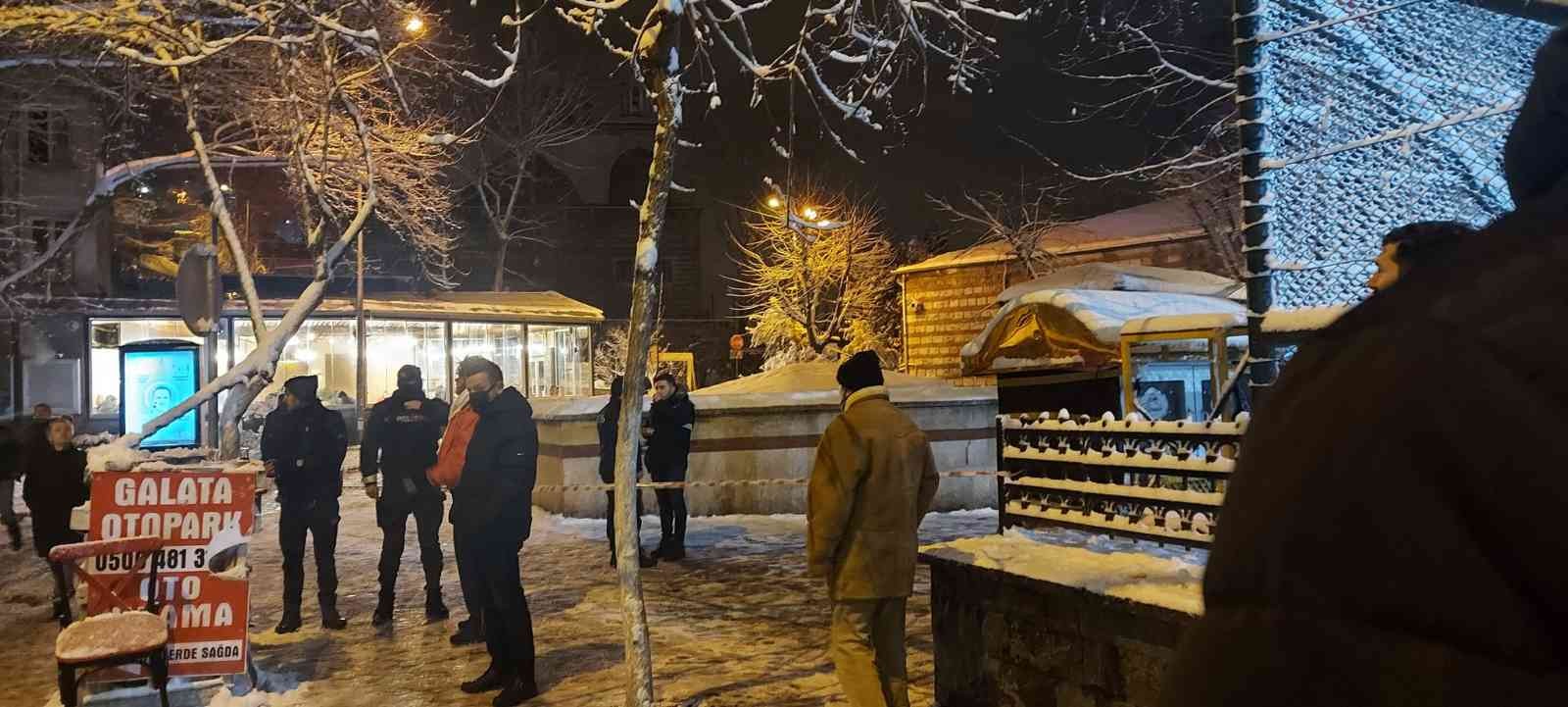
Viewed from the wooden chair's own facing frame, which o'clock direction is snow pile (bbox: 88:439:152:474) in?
The snow pile is roughly at 6 o'clock from the wooden chair.

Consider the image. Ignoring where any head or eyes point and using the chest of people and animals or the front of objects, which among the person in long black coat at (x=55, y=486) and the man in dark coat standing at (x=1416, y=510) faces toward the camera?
the person in long black coat

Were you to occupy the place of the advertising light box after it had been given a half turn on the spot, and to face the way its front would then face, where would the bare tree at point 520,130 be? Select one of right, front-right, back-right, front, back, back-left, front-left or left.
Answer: front-right

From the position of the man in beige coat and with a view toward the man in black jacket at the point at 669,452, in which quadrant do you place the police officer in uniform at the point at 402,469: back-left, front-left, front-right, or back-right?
front-left

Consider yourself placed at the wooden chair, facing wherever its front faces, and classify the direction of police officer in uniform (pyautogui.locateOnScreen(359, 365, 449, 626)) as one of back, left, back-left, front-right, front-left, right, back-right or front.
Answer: back-left

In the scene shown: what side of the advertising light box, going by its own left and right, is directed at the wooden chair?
front

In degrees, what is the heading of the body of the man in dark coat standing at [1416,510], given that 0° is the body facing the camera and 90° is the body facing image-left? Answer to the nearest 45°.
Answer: approximately 180°

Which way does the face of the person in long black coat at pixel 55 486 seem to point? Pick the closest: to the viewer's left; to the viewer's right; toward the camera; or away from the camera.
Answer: toward the camera

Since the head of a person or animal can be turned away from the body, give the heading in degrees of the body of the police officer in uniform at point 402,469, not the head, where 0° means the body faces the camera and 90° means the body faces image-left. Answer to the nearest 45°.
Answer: approximately 0°

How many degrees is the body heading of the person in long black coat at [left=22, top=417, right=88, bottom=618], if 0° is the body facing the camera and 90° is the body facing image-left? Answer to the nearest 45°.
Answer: approximately 0°

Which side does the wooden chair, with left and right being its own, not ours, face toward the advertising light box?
back

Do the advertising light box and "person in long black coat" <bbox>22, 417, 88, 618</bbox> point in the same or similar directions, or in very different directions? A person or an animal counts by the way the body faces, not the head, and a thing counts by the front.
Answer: same or similar directions

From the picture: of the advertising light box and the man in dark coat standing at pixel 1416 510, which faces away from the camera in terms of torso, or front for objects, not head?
the man in dark coat standing

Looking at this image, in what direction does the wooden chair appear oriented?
toward the camera
